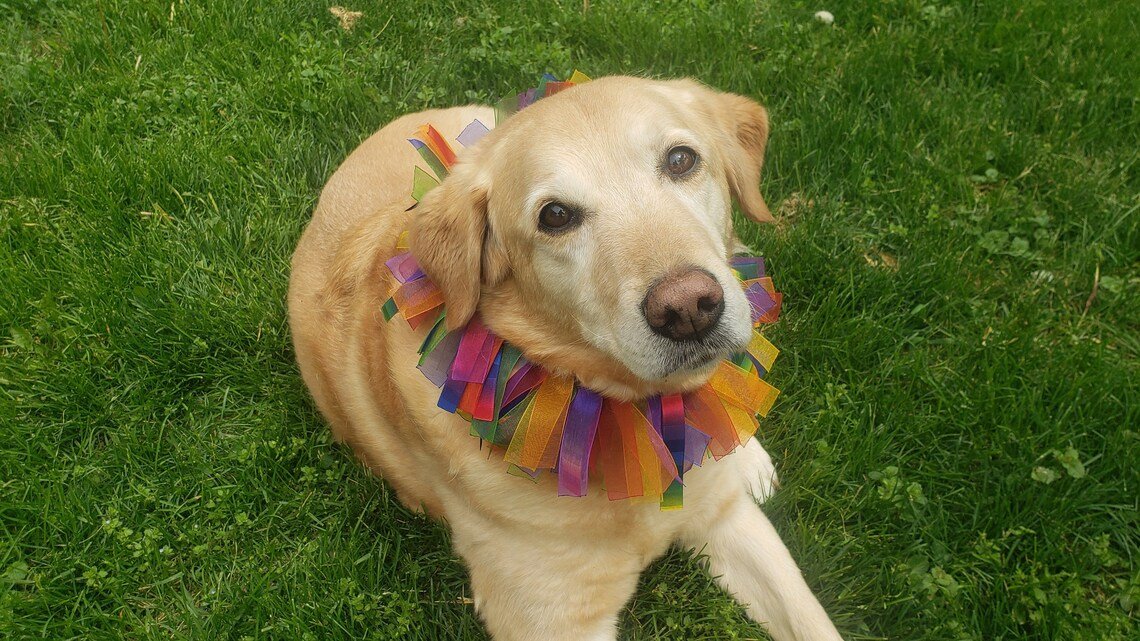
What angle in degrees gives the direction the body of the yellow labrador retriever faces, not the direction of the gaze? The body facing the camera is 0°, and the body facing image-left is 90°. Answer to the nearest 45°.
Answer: approximately 315°
